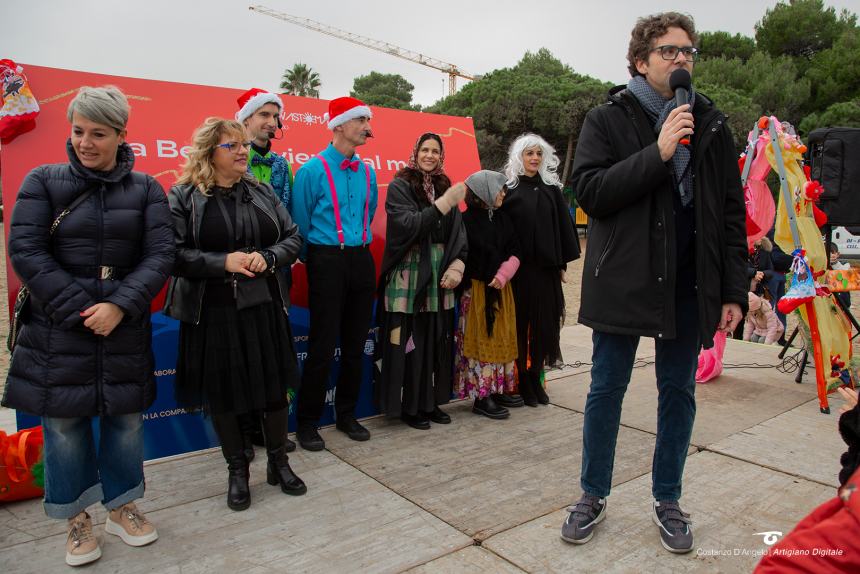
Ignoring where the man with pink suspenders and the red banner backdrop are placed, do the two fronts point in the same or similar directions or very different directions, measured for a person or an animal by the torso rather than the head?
same or similar directions

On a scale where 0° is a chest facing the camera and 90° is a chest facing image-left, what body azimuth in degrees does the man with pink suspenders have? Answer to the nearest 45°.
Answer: approximately 315°

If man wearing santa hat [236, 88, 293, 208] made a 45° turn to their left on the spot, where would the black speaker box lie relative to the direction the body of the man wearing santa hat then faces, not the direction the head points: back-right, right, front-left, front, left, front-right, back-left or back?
front

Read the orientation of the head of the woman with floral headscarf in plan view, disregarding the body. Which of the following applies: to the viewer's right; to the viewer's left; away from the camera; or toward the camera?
toward the camera

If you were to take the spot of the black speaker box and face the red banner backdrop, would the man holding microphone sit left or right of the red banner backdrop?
left

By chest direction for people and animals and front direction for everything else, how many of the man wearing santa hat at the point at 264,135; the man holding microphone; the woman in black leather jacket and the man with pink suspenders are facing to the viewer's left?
0

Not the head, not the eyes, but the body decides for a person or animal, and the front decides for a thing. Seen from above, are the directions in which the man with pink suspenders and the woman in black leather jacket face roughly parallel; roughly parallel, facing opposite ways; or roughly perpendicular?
roughly parallel

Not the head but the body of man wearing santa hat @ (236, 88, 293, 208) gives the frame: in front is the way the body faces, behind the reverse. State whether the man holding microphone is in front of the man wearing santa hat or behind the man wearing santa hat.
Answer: in front

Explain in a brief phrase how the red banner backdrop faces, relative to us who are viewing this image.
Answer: facing the viewer and to the right of the viewer

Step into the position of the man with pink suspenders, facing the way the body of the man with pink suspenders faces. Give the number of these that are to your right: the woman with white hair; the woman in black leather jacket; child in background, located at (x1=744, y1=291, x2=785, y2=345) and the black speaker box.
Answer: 1

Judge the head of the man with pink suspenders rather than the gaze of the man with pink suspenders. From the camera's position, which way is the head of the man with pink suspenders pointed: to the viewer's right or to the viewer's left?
to the viewer's right

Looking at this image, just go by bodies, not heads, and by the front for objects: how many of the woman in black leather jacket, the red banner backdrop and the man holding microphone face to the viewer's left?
0

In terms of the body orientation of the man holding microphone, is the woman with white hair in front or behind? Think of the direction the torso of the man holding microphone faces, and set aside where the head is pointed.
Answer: behind

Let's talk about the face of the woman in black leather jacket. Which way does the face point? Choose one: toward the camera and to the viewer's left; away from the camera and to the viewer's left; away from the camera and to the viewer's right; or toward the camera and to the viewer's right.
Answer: toward the camera and to the viewer's right

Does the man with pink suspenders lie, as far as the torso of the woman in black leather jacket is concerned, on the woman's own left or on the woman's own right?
on the woman's own left
